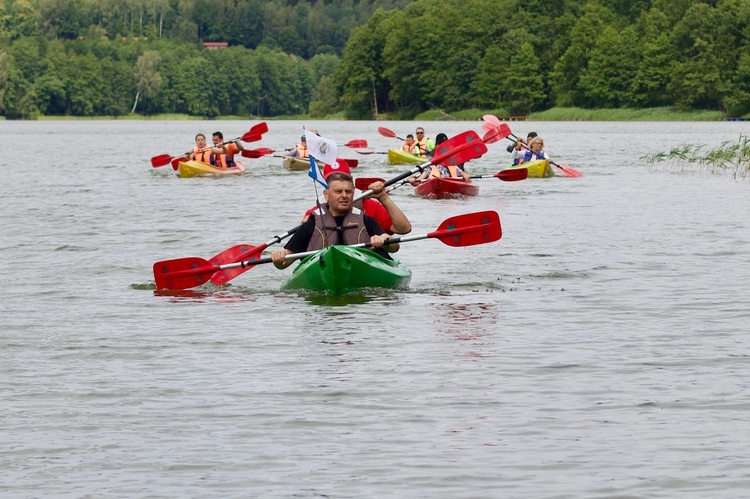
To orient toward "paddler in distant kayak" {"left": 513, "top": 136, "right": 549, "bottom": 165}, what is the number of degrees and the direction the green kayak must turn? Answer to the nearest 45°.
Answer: approximately 180°

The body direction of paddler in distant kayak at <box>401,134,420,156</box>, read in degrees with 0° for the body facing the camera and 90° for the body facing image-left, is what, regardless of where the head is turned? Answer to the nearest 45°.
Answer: approximately 45°

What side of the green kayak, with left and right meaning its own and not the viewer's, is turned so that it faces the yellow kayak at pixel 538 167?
back

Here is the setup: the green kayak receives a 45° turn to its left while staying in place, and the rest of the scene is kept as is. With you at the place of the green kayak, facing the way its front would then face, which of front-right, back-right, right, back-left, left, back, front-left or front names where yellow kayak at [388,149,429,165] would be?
back-left

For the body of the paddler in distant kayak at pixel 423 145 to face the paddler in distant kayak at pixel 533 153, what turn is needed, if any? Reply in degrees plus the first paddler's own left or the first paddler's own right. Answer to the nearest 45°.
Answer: approximately 90° to the first paddler's own left

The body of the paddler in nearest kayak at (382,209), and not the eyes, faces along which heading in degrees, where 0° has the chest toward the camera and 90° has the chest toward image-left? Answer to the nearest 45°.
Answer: approximately 0°

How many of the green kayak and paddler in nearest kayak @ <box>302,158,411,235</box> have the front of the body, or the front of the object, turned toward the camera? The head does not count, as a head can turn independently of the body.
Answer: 2

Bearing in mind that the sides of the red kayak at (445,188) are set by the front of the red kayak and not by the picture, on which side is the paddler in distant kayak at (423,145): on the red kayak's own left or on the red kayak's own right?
on the red kayak's own right
